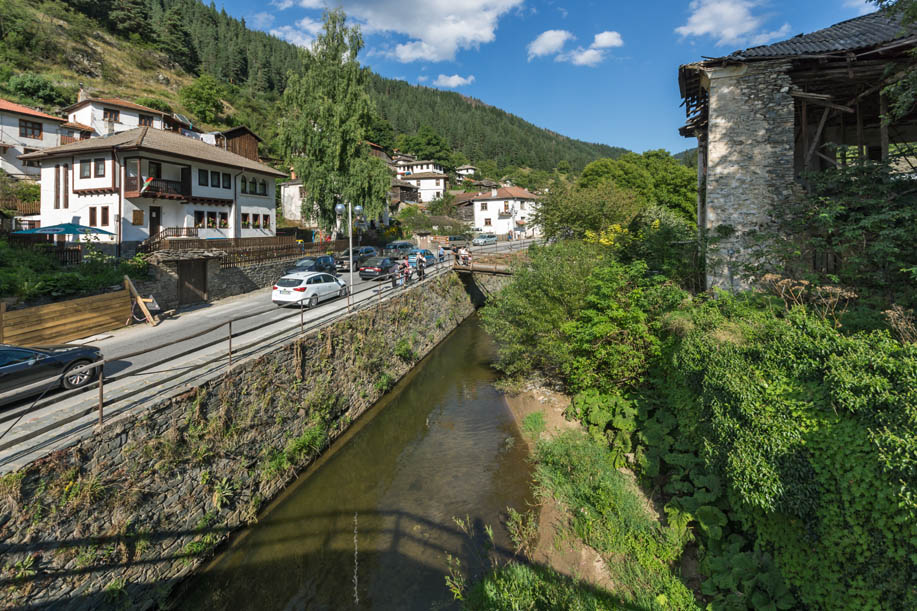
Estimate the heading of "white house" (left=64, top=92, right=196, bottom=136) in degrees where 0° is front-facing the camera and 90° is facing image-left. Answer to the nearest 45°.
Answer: approximately 315°

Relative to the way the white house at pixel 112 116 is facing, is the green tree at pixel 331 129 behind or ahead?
ahead

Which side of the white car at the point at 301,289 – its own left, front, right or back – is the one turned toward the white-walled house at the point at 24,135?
left

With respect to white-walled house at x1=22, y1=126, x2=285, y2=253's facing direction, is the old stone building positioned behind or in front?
in front

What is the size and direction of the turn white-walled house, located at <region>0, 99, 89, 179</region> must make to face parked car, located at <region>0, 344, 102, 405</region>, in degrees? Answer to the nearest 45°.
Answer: approximately 45° to its right

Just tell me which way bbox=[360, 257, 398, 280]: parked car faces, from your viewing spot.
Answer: facing away from the viewer and to the right of the viewer
